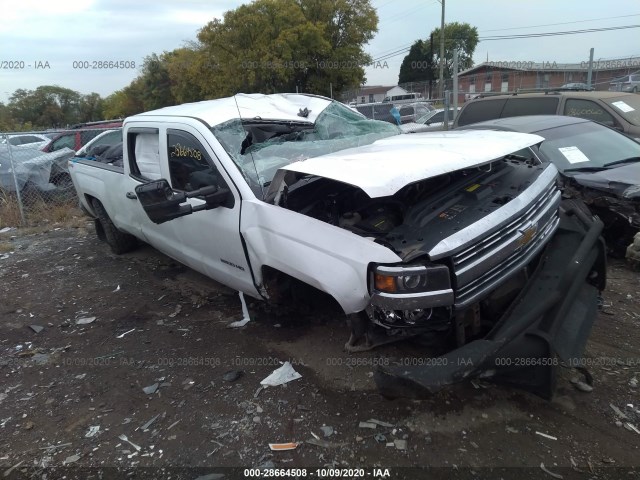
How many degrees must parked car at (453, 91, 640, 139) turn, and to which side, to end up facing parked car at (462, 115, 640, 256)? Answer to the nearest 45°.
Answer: approximately 45° to its right

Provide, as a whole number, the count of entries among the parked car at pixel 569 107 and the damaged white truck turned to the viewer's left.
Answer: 0

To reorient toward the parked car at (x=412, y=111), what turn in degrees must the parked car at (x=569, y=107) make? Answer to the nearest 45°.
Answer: approximately 180°

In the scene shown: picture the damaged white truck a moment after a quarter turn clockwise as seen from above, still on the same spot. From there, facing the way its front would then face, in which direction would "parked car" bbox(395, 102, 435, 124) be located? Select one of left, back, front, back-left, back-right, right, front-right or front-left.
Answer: back-right

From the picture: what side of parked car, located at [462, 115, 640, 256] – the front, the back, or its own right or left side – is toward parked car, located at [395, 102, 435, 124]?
back

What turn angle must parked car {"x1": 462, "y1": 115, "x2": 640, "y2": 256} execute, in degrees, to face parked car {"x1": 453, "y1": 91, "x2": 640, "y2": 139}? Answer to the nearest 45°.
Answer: approximately 135° to its left

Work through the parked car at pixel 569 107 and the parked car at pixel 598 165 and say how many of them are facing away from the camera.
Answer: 0

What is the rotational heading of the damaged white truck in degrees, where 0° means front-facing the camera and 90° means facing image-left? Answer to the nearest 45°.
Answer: approximately 315°
